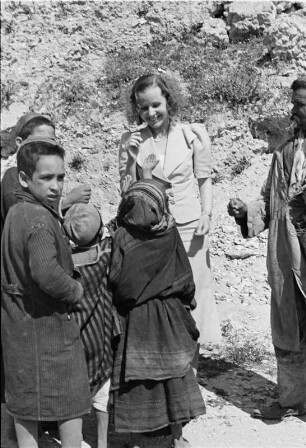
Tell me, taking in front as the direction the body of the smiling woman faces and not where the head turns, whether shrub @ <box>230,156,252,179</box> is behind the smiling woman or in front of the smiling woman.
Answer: behind

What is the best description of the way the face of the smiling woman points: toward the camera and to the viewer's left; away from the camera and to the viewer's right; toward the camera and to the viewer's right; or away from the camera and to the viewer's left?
toward the camera and to the viewer's left

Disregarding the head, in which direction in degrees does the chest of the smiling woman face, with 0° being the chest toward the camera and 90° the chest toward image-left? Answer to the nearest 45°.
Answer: approximately 45°

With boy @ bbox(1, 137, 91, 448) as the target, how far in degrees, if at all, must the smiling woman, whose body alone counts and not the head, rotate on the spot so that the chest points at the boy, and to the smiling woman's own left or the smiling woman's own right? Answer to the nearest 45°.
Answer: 0° — they already face them

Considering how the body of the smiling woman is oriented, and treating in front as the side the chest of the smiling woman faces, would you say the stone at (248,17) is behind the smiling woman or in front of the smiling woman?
behind

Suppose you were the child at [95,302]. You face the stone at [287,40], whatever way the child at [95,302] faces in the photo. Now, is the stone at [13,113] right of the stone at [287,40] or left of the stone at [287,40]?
left
